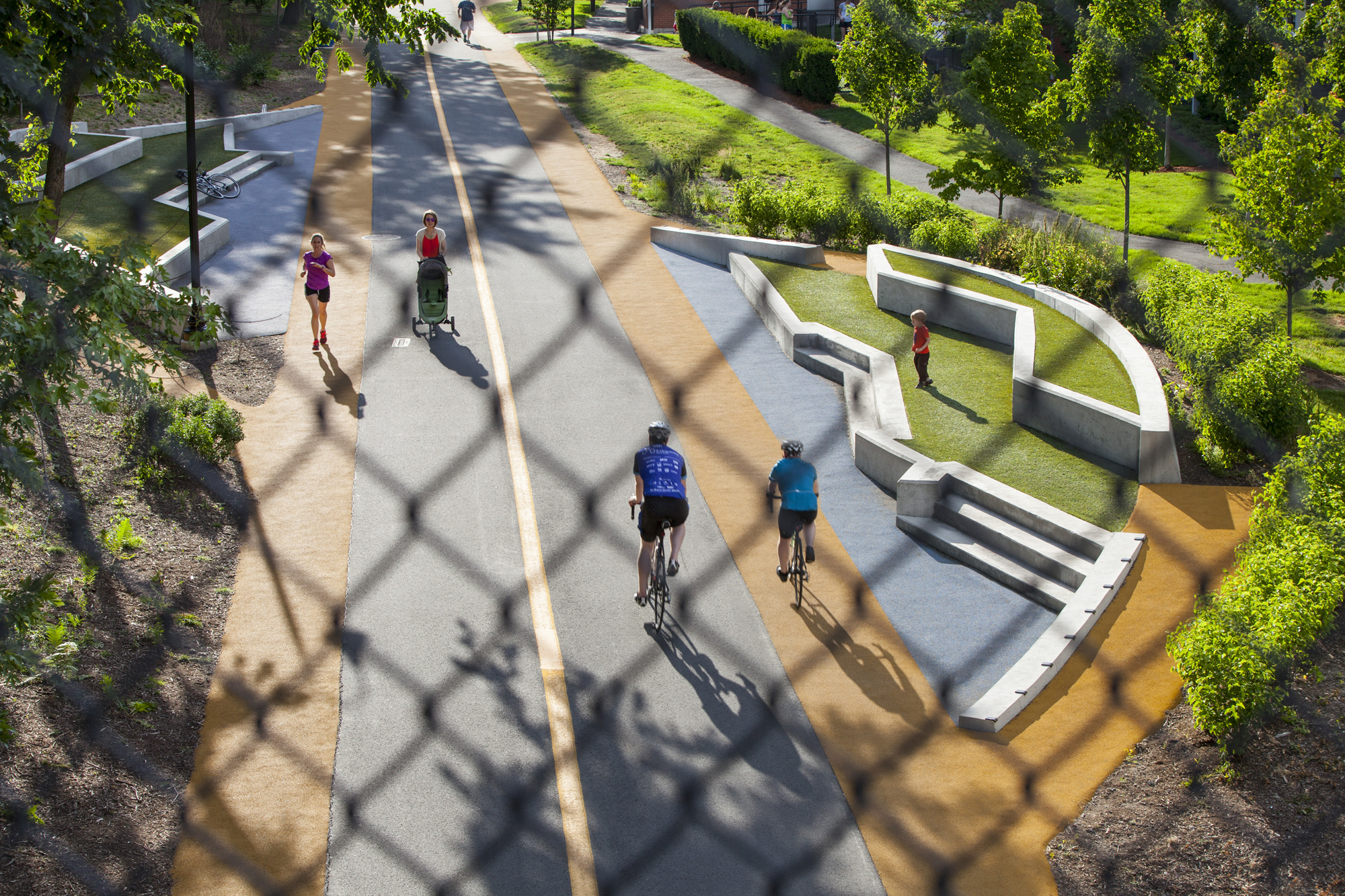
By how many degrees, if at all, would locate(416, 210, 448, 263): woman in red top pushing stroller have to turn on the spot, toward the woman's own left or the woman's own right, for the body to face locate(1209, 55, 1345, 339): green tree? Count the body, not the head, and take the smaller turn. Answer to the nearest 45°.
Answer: approximately 45° to the woman's own left

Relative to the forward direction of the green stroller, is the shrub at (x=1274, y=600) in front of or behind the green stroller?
in front

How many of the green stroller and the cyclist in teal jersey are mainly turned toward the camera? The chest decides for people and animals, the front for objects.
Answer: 1

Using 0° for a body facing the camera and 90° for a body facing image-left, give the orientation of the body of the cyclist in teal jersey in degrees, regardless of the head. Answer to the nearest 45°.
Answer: approximately 180°

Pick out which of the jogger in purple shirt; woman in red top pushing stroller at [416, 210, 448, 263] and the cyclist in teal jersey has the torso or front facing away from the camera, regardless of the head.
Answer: the cyclist in teal jersey

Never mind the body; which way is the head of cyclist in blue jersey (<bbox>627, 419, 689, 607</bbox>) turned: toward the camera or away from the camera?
away from the camera
